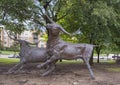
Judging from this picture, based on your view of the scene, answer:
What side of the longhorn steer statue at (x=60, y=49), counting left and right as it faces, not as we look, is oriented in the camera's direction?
left

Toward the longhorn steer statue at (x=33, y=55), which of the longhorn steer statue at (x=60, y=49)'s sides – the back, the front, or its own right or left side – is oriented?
front
